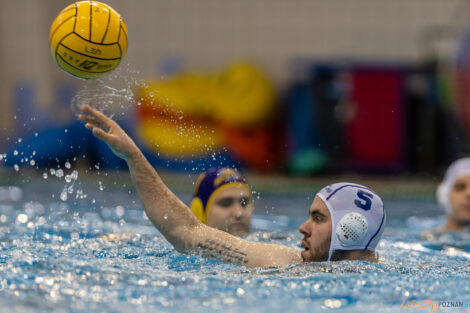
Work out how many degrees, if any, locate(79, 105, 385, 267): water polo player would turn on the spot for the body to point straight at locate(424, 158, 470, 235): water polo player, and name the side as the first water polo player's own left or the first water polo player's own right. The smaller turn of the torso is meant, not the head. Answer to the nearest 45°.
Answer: approximately 135° to the first water polo player's own right

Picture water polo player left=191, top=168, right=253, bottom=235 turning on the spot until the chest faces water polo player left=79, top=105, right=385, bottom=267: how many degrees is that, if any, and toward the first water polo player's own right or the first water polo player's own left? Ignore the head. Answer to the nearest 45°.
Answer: approximately 45° to the first water polo player's own right

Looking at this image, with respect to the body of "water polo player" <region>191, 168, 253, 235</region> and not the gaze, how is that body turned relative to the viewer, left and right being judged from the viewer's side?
facing the viewer and to the right of the viewer

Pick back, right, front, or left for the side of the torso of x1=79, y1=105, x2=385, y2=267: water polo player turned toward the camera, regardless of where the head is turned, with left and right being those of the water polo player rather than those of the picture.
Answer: left

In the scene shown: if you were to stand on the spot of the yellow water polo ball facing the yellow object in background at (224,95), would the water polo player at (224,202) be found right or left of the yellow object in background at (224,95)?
right

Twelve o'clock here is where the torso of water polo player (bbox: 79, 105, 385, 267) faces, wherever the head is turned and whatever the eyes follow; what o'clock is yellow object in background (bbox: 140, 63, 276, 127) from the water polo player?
The yellow object in background is roughly at 3 o'clock from the water polo player.

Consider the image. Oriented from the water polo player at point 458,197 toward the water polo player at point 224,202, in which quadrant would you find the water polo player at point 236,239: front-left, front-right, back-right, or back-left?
front-left

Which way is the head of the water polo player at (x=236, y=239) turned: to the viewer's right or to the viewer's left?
to the viewer's left

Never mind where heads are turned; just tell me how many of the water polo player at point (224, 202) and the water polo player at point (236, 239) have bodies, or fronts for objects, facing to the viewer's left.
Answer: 1

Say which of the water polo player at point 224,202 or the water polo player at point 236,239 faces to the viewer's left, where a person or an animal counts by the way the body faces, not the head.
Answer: the water polo player at point 236,239

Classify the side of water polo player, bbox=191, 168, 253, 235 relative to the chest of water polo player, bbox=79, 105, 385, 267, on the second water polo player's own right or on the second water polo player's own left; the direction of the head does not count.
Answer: on the second water polo player's own right

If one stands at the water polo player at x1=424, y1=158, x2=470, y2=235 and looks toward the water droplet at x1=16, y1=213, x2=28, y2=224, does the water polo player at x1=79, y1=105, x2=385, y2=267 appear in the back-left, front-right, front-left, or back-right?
front-left
